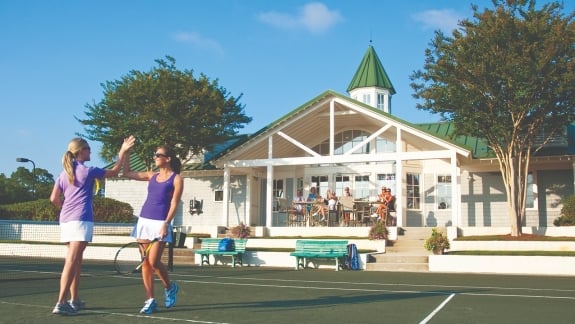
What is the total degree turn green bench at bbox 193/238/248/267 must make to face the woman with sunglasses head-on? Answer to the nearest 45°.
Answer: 0° — it already faces them

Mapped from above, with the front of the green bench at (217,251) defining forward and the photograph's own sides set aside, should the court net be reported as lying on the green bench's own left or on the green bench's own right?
on the green bench's own right

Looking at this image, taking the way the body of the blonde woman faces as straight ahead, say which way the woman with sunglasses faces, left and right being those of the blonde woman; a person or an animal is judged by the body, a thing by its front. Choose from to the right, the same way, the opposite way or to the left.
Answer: the opposite way

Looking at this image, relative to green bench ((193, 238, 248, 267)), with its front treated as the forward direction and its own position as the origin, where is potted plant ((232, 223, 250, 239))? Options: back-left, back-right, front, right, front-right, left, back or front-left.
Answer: back

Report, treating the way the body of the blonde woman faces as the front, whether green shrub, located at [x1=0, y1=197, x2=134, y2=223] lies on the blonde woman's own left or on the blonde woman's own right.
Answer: on the blonde woman's own left

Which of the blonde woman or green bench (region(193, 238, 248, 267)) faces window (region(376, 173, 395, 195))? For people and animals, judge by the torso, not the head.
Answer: the blonde woman

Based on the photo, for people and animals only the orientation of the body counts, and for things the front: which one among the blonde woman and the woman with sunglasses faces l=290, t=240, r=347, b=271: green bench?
the blonde woman

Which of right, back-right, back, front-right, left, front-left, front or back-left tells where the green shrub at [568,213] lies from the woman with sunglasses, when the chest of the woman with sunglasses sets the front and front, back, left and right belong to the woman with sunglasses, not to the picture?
back

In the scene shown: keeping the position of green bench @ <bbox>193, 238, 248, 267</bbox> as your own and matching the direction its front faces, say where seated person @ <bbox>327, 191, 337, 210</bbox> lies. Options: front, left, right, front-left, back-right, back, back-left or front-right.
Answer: back-left

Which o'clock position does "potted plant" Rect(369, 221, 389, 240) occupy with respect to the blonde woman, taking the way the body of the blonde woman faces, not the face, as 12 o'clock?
The potted plant is roughly at 12 o'clock from the blonde woman.

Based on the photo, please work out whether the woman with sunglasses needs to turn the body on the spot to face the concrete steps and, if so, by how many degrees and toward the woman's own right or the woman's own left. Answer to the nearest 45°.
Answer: approximately 180°

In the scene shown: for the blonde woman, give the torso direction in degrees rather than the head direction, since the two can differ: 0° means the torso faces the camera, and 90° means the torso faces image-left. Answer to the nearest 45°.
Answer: approximately 225°

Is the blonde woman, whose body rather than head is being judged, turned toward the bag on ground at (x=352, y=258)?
yes

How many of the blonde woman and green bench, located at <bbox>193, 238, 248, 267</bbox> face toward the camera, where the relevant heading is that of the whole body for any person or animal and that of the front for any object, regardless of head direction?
1

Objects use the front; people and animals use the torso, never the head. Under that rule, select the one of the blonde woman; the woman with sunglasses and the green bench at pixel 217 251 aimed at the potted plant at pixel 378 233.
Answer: the blonde woman
